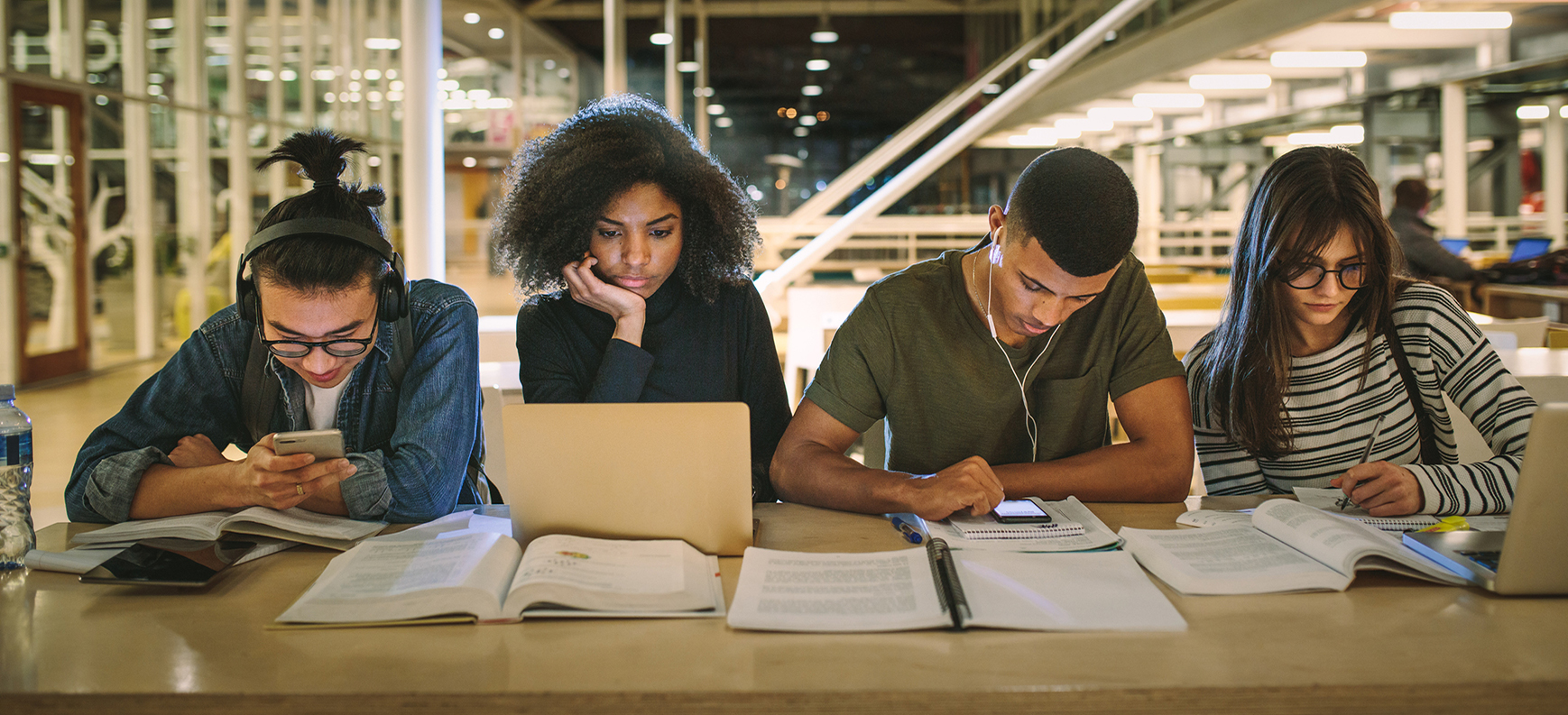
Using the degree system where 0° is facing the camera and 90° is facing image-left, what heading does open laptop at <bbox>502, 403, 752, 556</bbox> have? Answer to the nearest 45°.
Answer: approximately 180°

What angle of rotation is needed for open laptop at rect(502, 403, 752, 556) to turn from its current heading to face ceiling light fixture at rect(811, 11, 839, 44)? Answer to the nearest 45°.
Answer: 0° — it already faces it

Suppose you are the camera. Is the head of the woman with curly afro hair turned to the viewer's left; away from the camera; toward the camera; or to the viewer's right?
toward the camera

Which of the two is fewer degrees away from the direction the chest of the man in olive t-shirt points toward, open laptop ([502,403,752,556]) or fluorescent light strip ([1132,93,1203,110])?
the open laptop

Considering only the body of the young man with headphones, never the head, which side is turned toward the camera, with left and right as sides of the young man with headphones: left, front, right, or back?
front

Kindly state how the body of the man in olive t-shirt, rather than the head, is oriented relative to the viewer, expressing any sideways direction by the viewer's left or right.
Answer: facing the viewer

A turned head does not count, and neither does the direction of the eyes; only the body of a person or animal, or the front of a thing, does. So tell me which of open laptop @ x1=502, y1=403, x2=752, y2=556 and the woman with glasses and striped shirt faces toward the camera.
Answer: the woman with glasses and striped shirt

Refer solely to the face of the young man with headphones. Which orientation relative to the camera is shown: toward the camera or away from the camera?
toward the camera

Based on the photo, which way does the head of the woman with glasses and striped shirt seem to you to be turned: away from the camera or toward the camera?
toward the camera

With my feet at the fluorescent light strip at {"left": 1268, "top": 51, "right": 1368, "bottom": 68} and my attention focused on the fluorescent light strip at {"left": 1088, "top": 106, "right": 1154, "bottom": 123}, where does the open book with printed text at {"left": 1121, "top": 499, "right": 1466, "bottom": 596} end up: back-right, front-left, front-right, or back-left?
back-left

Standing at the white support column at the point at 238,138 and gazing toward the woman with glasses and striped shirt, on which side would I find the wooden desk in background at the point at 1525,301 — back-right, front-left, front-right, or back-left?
front-left

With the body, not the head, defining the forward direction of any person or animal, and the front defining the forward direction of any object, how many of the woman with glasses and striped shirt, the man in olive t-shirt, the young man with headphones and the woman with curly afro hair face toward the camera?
4

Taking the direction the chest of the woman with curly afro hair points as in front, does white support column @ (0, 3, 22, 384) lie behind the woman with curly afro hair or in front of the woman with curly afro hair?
behind

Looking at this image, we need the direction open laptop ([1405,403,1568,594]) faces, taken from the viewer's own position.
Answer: facing away from the viewer and to the left of the viewer

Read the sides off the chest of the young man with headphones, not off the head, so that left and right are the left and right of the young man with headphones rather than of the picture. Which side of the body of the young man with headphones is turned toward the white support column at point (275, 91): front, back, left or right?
back

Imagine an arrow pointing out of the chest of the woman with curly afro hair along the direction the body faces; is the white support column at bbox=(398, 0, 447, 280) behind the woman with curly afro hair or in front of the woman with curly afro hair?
behind
